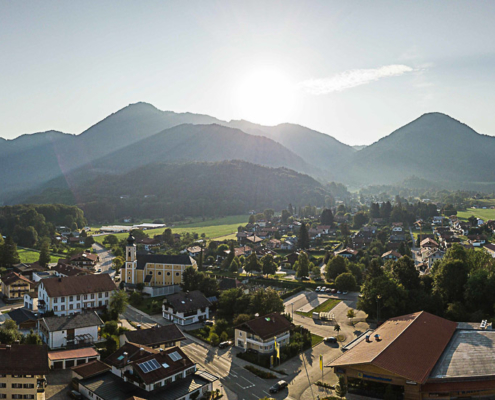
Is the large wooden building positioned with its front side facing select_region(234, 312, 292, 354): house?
no

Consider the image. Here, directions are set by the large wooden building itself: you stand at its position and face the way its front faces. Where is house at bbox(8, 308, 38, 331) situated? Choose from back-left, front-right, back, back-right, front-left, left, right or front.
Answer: front-right

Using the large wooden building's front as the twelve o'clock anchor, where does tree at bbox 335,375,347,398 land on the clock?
The tree is roughly at 1 o'clock from the large wooden building.

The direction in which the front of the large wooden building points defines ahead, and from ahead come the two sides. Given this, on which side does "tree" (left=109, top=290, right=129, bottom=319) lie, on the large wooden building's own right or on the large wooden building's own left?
on the large wooden building's own right

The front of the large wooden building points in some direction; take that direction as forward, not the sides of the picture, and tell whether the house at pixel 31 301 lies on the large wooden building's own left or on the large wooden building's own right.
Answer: on the large wooden building's own right

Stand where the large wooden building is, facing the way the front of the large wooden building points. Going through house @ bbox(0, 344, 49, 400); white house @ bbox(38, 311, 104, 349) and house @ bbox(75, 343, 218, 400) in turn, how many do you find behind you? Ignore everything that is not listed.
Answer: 0

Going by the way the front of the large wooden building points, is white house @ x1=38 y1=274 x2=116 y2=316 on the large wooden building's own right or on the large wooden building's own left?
on the large wooden building's own right

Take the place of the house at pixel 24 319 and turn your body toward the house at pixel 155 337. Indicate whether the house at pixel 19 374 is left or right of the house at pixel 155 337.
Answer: right

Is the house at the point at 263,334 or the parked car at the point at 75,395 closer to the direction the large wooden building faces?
the parked car

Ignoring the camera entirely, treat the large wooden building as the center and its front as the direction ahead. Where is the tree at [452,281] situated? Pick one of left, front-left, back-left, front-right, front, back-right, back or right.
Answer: back-right

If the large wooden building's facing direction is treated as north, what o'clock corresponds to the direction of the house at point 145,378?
The house is roughly at 1 o'clock from the large wooden building.

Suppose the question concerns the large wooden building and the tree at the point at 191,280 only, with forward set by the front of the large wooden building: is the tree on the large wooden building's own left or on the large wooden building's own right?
on the large wooden building's own right

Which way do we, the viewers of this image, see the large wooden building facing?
facing the viewer and to the left of the viewer

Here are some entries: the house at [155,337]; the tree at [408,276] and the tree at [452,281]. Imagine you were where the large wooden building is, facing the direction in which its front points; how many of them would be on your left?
0

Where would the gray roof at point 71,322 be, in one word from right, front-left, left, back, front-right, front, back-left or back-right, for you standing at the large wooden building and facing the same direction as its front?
front-right

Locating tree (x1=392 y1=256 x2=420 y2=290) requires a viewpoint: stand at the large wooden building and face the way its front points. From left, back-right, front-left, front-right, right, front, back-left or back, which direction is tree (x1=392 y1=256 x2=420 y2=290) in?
back-right
